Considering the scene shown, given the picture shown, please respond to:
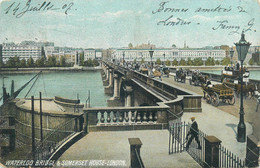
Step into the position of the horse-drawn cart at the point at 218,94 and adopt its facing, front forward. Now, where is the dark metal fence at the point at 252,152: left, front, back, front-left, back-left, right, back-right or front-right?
back-left

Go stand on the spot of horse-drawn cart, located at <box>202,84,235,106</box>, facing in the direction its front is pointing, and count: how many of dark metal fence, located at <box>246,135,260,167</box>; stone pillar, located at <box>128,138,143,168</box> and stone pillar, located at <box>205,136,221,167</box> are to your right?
0

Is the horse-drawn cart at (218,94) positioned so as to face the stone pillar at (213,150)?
no

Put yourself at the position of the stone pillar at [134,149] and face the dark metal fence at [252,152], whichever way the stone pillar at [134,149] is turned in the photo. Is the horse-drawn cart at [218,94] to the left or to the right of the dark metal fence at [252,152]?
left

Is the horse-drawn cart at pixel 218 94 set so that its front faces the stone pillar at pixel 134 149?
no

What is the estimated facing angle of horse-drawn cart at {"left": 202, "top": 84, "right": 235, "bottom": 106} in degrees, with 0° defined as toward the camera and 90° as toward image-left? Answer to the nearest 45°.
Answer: approximately 135°
